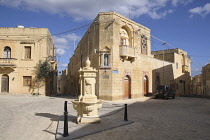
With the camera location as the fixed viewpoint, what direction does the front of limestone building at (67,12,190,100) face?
facing the viewer and to the right of the viewer

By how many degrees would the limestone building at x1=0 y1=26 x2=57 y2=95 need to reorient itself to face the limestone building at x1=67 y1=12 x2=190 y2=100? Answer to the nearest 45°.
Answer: approximately 45° to its left

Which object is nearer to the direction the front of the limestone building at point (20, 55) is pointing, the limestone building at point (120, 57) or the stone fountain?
the stone fountain

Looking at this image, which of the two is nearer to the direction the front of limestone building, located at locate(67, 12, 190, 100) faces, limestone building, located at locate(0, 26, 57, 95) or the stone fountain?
the stone fountain

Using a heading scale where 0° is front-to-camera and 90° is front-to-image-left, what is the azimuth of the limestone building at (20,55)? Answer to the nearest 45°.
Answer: approximately 0°

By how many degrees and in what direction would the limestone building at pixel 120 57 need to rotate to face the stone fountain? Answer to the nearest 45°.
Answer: approximately 45° to its right

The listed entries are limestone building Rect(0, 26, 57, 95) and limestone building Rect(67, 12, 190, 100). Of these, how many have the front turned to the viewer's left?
0

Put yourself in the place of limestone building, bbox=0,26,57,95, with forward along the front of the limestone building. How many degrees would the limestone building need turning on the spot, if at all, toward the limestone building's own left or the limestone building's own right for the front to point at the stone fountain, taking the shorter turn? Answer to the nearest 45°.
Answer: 0° — it already faces it
